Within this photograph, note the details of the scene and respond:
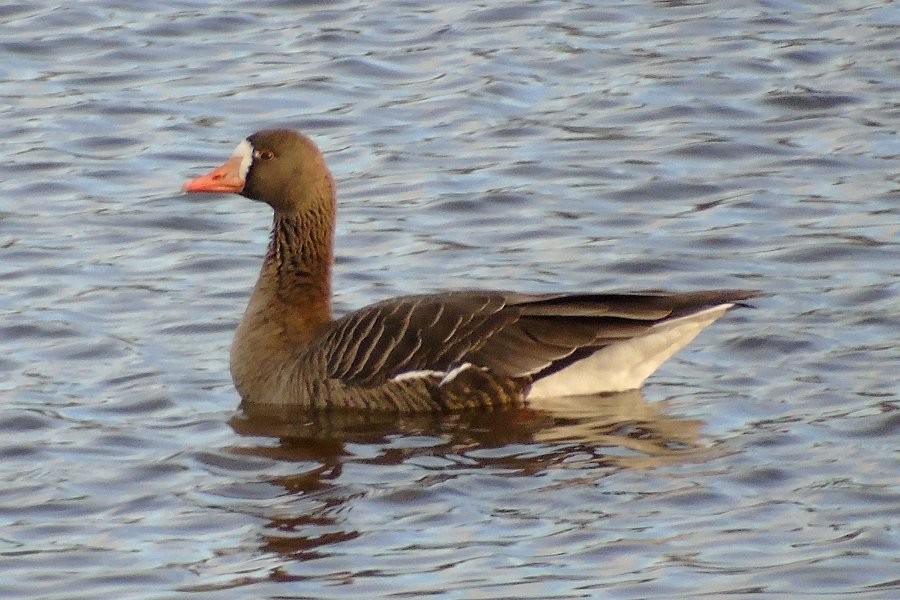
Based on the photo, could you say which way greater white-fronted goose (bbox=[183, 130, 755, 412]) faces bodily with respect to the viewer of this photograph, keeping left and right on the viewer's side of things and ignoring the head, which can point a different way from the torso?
facing to the left of the viewer
